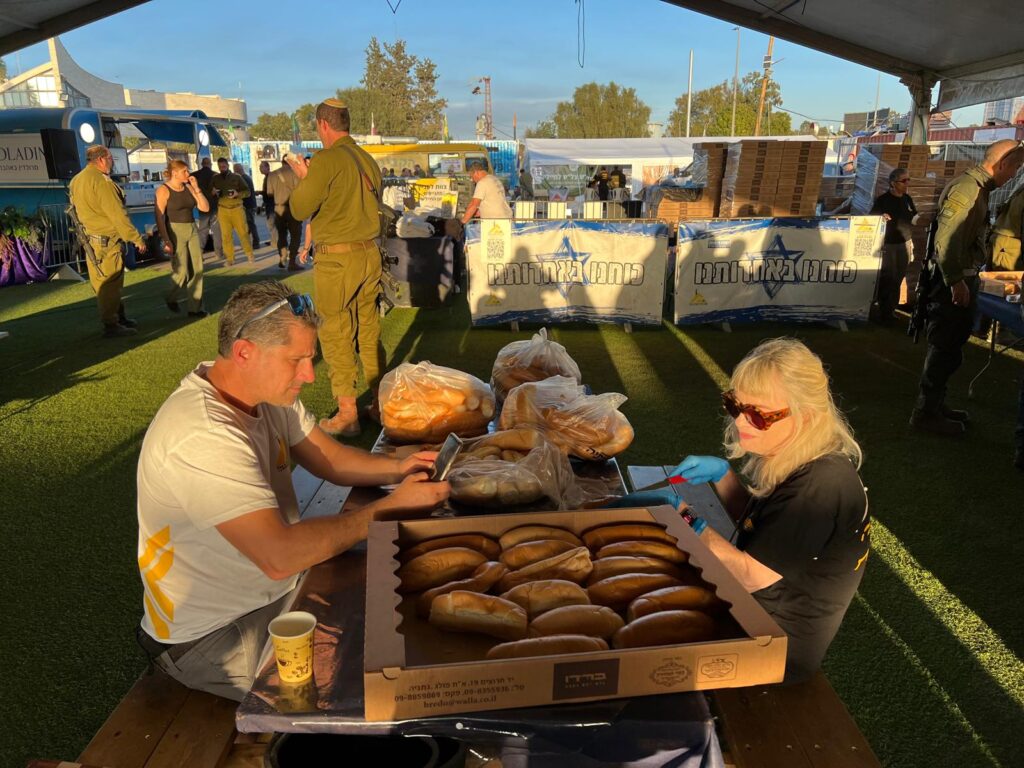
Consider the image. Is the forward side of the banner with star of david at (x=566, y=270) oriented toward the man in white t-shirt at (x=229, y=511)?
yes

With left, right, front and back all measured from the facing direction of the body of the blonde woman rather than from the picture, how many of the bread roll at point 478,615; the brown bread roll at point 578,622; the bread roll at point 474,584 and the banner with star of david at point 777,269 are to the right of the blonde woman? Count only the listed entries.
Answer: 1

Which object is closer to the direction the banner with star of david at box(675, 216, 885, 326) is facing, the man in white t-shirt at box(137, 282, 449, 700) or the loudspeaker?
the man in white t-shirt

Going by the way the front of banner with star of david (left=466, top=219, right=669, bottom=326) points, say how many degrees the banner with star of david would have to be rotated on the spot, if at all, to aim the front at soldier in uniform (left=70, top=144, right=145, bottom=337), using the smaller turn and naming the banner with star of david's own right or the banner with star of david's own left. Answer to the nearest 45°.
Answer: approximately 90° to the banner with star of david's own right

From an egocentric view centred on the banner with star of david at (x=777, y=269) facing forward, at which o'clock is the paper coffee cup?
The paper coffee cup is roughly at 12 o'clock from the banner with star of david.

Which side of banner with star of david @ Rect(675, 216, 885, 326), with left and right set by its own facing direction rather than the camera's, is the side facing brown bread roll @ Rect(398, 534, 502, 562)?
front

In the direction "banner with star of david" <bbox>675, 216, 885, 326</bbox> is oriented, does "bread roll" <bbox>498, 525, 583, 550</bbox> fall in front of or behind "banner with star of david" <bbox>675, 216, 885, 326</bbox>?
in front

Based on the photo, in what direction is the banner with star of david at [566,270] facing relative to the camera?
toward the camera

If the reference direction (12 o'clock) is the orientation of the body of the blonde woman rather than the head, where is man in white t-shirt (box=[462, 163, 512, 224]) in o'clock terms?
The man in white t-shirt is roughly at 2 o'clock from the blonde woman.

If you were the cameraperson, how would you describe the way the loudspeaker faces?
facing the viewer and to the right of the viewer

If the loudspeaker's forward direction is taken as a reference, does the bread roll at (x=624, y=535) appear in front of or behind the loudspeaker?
in front

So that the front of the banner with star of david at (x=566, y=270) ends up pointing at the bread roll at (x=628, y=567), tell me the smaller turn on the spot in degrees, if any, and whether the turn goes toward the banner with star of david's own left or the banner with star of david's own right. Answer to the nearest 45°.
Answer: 0° — it already faces it

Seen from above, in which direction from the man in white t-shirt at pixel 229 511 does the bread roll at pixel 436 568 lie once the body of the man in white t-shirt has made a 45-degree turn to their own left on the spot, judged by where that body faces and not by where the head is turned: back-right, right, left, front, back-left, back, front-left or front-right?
right

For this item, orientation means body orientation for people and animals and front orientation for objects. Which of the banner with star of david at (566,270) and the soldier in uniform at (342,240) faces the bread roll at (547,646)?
the banner with star of david

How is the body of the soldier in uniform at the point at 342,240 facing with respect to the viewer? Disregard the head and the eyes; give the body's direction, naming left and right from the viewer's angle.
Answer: facing away from the viewer and to the left of the viewer
